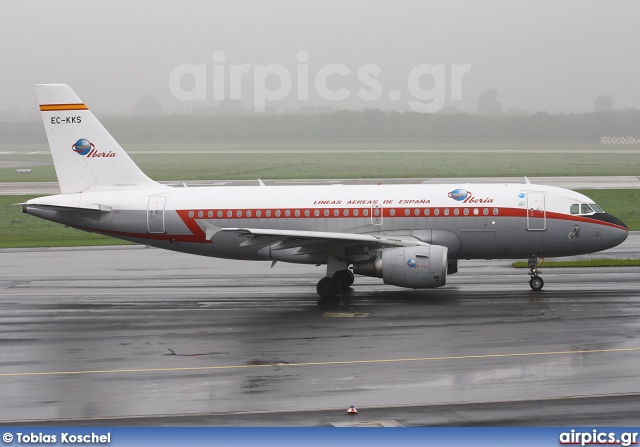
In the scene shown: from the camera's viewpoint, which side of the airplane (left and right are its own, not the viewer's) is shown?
right
